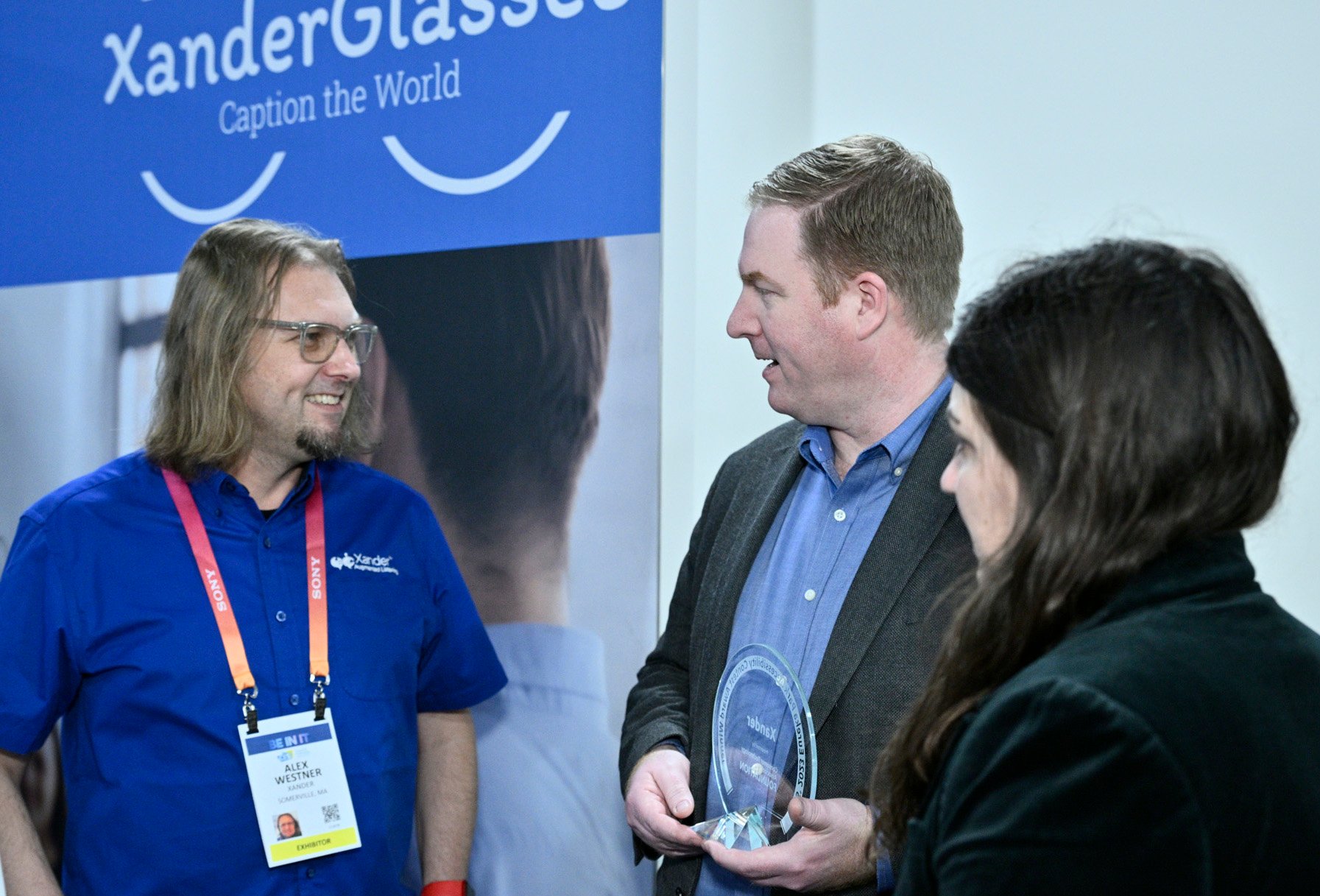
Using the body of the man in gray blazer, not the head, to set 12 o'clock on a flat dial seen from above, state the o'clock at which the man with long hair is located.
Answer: The man with long hair is roughly at 2 o'clock from the man in gray blazer.

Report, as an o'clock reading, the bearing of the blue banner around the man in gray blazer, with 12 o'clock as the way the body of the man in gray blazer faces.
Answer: The blue banner is roughly at 3 o'clock from the man in gray blazer.

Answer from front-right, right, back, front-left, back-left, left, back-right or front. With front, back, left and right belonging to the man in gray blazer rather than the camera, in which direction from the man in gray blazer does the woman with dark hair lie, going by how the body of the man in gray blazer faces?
front-left

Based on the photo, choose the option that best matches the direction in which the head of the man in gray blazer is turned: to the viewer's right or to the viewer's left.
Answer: to the viewer's left

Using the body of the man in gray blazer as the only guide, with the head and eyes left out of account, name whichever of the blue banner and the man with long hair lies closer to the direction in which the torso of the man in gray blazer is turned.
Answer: the man with long hair

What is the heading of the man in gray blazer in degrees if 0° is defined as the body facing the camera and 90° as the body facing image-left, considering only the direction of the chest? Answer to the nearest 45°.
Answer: approximately 45°
